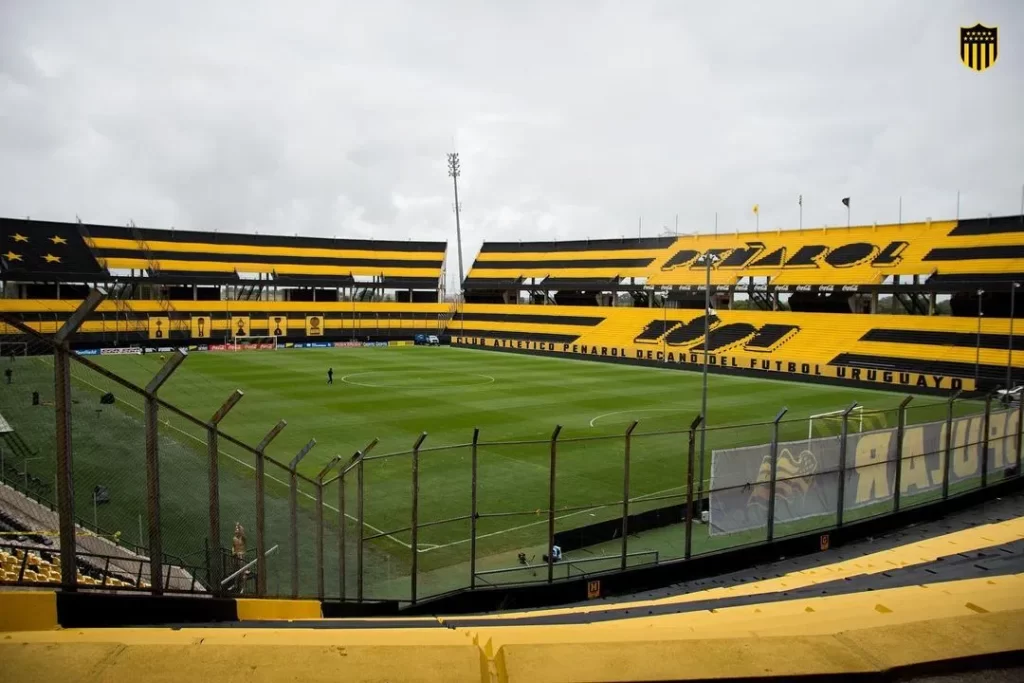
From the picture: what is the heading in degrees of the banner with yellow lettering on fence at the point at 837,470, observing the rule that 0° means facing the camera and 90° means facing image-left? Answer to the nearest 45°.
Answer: approximately 135°
